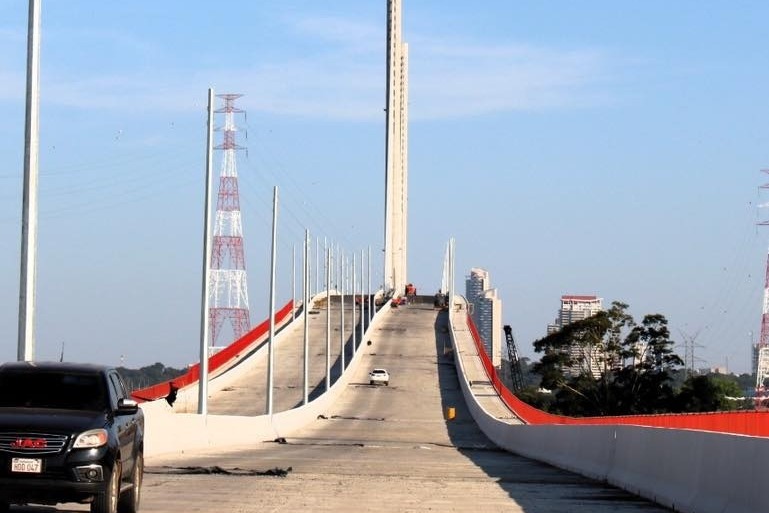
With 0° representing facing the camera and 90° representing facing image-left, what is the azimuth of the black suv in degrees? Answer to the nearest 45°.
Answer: approximately 0°

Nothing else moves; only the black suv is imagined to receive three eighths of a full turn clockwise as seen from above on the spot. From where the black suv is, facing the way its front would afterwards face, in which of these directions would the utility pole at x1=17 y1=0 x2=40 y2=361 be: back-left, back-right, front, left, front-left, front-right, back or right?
front-right

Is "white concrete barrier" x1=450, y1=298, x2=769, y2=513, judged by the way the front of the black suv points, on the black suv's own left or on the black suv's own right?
on the black suv's own left
